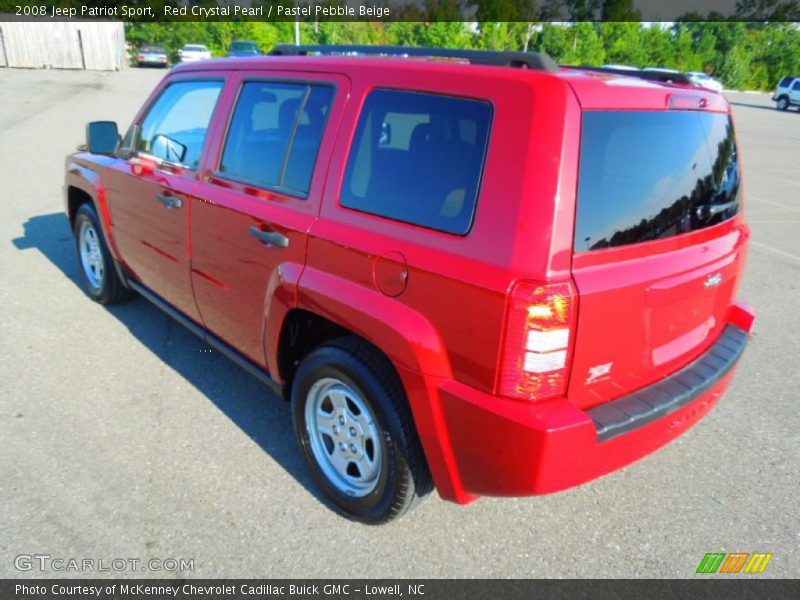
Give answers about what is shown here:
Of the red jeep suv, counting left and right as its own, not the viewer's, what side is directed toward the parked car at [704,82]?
right

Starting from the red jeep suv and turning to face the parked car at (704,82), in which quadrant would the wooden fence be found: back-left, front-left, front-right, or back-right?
front-left

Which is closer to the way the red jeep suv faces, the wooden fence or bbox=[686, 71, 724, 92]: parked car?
the wooden fence

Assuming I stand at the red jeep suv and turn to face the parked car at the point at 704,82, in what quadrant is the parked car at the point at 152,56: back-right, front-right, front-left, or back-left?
front-left

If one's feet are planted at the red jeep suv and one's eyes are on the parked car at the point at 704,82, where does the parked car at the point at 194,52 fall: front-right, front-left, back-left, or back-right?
front-left

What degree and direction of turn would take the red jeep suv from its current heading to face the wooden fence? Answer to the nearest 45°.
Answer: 0° — it already faces it

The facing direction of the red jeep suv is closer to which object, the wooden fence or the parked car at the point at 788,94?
the wooden fence

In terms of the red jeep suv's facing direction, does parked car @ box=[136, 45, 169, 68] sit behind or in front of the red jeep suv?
in front

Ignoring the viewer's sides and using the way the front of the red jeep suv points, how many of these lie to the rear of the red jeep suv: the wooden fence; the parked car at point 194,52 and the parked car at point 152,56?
0

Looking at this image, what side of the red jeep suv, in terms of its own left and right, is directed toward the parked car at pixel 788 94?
right

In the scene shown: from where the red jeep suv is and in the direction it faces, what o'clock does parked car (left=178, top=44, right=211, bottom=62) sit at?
The parked car is roughly at 1 o'clock from the red jeep suv.

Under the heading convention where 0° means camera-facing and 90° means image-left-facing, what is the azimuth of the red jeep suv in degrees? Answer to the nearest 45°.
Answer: approximately 135°
